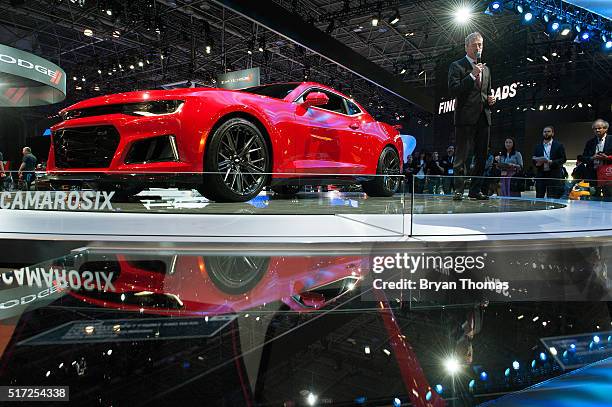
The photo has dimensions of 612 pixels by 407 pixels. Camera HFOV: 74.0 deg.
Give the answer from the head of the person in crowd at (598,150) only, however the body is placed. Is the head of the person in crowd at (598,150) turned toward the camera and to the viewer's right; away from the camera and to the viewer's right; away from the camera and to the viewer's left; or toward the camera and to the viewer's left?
toward the camera and to the viewer's left

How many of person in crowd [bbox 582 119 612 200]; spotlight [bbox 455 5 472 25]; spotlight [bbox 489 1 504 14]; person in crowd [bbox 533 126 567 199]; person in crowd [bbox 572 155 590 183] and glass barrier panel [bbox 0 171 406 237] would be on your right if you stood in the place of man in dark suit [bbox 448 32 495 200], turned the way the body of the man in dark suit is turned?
1

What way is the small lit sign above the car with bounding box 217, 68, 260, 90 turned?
toward the camera

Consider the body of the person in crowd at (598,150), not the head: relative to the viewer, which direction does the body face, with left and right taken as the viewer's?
facing the viewer and to the left of the viewer

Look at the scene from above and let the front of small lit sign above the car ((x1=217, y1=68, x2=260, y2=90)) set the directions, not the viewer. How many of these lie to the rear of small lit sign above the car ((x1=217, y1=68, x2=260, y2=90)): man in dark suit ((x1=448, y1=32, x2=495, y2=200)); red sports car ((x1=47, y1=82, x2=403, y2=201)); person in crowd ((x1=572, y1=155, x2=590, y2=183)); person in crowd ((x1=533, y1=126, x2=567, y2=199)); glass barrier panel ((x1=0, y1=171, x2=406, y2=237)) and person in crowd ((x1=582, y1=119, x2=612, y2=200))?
0

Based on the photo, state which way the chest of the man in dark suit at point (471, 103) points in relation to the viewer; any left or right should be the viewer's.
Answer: facing the viewer and to the right of the viewer

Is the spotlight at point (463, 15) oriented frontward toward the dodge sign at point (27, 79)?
no

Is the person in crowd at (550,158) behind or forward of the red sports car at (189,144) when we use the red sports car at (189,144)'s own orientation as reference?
behind

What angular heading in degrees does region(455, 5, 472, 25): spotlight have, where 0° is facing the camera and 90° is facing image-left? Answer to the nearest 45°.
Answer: approximately 0°

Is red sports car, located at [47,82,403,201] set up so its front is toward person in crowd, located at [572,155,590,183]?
no

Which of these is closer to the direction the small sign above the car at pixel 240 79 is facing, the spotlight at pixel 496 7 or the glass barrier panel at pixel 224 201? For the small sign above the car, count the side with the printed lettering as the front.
the glass barrier panel

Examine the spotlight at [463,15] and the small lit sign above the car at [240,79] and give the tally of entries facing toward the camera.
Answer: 2

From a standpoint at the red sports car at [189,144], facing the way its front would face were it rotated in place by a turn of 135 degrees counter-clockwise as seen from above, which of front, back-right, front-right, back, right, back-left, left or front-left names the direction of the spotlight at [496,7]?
front-left

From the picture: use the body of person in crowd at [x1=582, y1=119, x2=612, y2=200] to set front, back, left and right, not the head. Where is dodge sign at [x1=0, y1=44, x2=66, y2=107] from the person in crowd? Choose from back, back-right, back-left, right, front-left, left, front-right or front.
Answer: front-right
